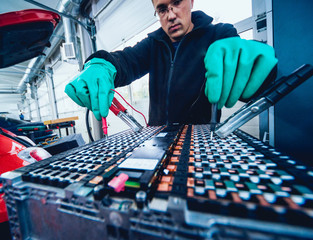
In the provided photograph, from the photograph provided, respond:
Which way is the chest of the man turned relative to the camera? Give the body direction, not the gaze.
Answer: toward the camera

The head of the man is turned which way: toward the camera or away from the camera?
toward the camera

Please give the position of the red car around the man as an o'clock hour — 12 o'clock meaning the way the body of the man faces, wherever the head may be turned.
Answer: The red car is roughly at 2 o'clock from the man.
